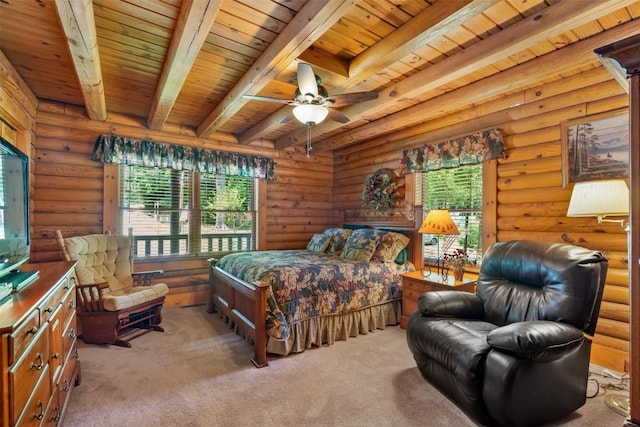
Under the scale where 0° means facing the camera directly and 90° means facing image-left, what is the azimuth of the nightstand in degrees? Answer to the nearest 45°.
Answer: approximately 45°

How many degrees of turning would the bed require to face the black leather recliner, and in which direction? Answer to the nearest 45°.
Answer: approximately 90° to its left

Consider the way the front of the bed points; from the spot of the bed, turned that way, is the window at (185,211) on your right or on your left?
on your right

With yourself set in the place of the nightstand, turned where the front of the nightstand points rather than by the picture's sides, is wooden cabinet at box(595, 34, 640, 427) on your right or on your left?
on your left

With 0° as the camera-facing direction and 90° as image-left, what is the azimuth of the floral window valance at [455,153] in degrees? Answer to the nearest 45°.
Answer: approximately 45°

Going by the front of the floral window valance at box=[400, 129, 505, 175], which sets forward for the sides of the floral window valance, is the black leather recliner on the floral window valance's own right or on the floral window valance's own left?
on the floral window valance's own left

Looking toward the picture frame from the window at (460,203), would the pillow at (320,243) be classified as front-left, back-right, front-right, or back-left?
back-right

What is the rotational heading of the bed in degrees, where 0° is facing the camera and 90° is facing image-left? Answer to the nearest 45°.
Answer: approximately 45°
